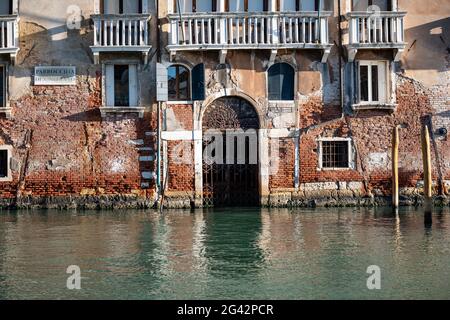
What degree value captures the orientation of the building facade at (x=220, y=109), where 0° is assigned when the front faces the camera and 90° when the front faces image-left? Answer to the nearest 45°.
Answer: approximately 0°

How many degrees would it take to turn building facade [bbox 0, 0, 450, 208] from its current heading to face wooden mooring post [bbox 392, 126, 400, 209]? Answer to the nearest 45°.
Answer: approximately 90° to its left
